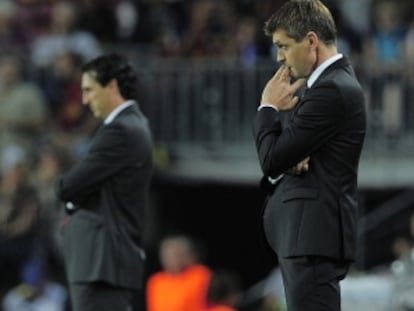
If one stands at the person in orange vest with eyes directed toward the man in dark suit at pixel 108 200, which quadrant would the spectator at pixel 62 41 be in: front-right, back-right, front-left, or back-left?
back-right

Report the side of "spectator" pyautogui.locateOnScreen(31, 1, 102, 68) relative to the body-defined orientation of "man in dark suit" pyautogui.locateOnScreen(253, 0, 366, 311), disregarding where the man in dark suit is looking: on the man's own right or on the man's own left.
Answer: on the man's own right

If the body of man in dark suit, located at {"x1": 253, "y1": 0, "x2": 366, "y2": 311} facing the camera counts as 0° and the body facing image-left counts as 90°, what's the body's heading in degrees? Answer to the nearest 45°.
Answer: approximately 90°

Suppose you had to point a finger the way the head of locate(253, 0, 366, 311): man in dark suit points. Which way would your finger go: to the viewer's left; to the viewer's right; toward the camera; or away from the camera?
to the viewer's left

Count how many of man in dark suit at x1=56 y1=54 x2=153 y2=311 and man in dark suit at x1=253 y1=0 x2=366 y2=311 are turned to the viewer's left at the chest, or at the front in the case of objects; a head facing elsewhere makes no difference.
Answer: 2

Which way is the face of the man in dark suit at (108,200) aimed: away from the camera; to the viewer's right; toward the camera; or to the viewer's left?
to the viewer's left

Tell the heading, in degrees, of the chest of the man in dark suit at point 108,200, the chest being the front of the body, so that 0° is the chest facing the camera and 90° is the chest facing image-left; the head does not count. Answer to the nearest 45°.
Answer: approximately 90°
